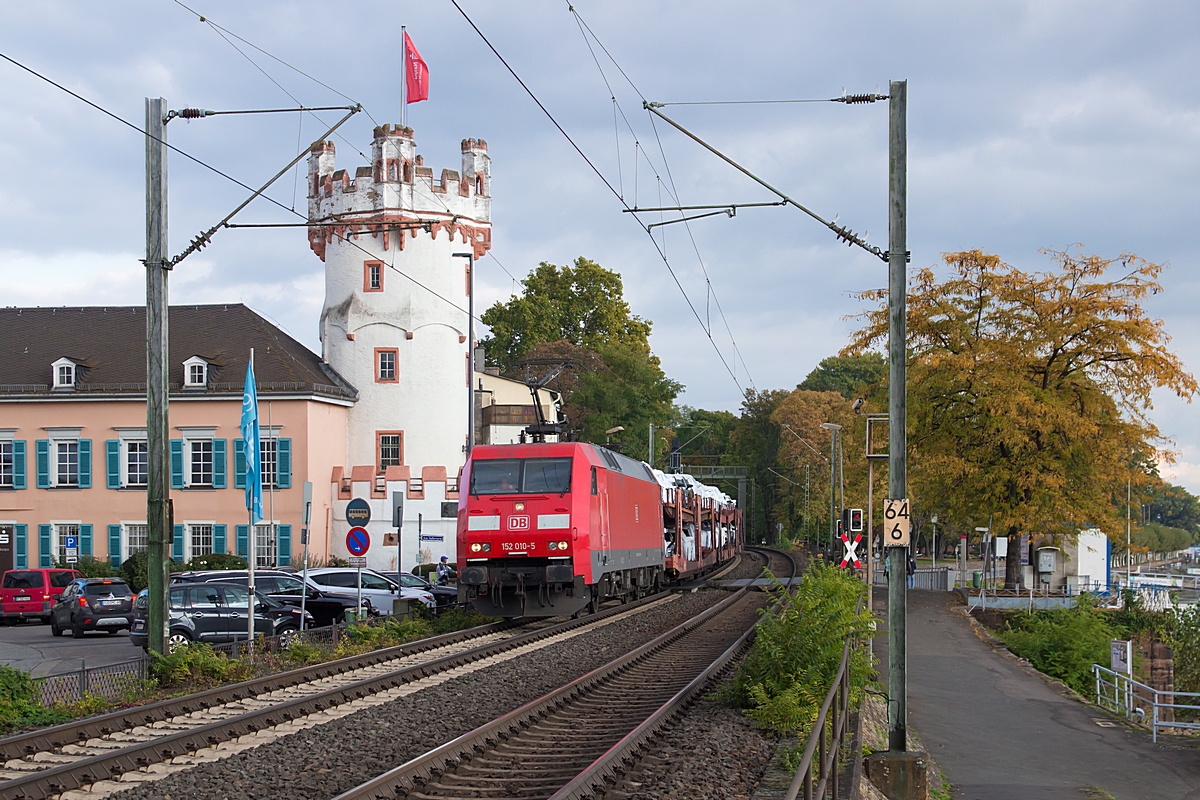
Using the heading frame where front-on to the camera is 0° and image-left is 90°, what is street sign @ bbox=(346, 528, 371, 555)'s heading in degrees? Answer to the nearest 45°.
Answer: approximately 0°

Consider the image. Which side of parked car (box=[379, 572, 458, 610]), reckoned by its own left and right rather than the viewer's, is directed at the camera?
right

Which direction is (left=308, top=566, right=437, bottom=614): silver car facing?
to the viewer's right

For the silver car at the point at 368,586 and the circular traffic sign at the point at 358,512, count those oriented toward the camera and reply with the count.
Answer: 1

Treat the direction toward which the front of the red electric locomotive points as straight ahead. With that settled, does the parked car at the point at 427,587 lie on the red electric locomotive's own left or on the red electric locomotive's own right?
on the red electric locomotive's own right

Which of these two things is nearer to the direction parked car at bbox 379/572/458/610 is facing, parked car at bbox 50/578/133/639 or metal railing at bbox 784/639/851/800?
the metal railing

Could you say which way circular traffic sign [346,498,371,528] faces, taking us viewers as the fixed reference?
facing the viewer

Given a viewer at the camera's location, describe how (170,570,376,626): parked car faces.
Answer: facing to the right of the viewer

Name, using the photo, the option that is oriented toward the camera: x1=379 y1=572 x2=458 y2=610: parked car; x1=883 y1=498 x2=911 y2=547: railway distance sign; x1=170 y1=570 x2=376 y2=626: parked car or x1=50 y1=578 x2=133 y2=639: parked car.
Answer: the railway distance sign

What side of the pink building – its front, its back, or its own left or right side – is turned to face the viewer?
front
